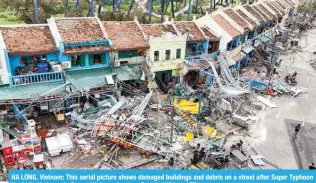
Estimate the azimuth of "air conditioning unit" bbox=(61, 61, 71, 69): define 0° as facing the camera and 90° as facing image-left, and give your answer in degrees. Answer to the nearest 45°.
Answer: approximately 0°
